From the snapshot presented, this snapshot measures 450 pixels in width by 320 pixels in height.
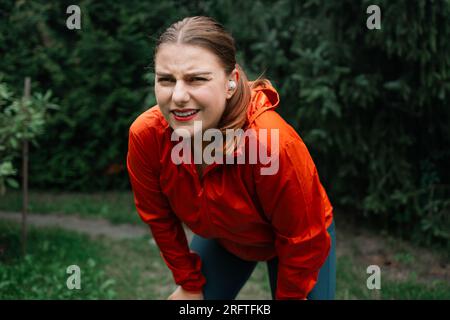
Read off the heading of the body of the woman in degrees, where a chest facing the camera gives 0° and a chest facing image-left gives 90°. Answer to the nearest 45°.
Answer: approximately 45°
